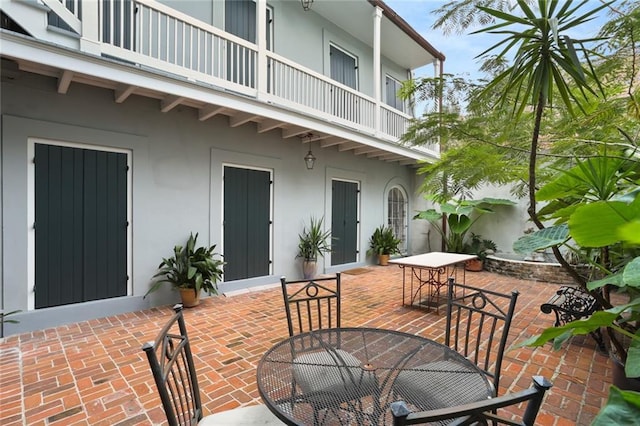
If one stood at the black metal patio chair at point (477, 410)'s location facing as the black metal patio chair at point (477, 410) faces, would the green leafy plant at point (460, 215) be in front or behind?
in front

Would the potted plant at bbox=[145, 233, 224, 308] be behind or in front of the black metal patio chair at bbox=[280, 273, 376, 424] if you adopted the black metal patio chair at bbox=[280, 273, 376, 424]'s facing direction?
behind

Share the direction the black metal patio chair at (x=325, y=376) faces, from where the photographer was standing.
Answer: facing the viewer and to the right of the viewer

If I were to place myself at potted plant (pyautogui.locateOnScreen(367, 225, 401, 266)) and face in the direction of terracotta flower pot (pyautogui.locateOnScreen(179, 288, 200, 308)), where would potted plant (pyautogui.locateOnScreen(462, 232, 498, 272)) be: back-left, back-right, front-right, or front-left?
back-left

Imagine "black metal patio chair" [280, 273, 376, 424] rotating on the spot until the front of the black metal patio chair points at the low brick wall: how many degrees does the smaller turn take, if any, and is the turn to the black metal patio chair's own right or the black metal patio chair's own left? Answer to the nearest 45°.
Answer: approximately 90° to the black metal patio chair's own left

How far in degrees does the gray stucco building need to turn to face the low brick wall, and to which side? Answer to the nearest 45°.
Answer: approximately 45° to its left

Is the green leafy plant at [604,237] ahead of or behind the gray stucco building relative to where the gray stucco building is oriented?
ahead

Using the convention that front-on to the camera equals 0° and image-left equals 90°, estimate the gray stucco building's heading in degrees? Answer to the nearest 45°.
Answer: approximately 315°

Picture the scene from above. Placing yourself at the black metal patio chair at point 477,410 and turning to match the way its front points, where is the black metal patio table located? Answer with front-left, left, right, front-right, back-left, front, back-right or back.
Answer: front

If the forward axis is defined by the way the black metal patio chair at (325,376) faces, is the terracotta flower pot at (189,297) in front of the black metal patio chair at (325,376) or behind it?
behind

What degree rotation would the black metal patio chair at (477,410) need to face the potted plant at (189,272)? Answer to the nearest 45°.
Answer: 0° — it already faces it

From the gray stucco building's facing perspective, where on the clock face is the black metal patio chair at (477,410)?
The black metal patio chair is roughly at 1 o'clock from the gray stucco building.

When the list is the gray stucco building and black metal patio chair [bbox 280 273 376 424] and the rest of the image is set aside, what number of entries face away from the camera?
0

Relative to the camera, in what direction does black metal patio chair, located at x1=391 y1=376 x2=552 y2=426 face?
facing away from the viewer and to the left of the viewer
